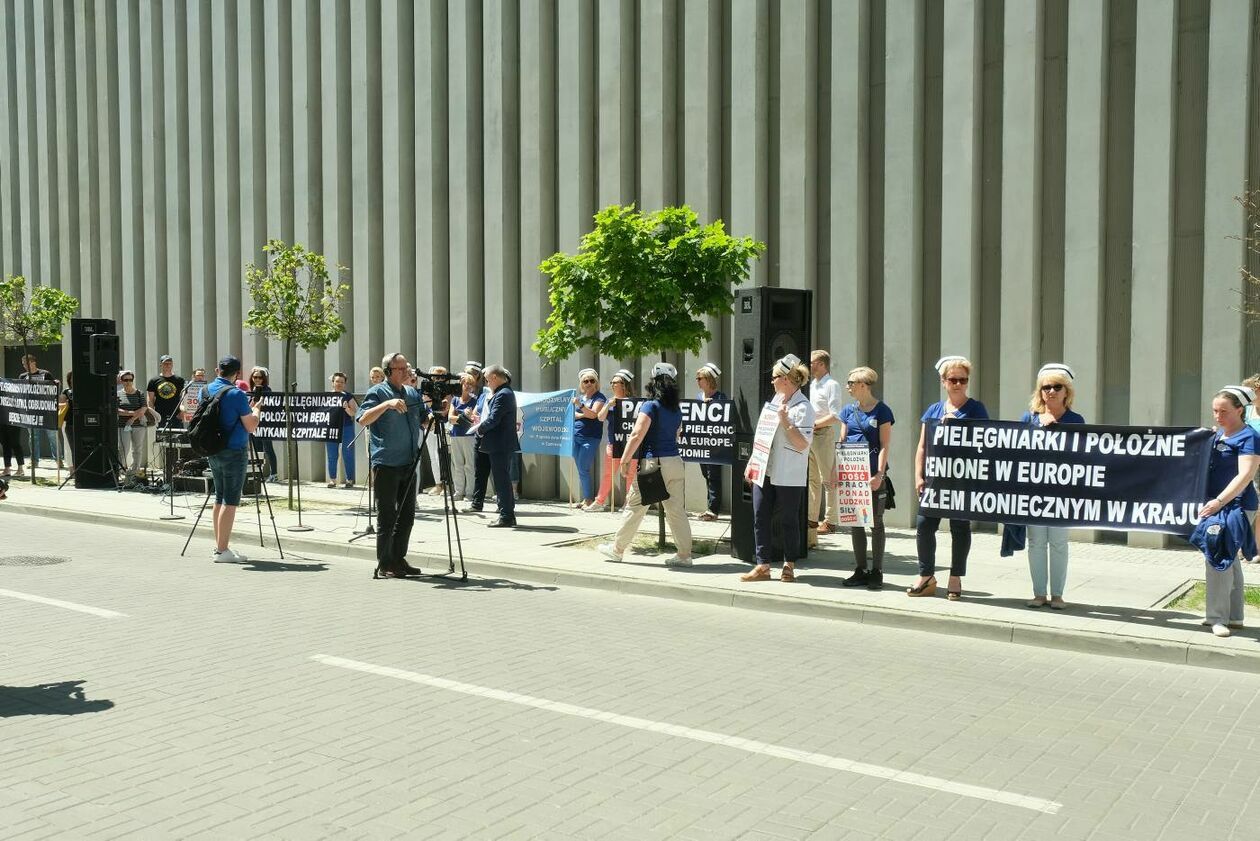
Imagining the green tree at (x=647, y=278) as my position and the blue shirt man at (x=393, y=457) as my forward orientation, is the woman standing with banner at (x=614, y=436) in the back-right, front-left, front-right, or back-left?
back-right

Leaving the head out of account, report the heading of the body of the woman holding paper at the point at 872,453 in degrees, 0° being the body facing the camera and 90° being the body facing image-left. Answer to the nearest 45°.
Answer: approximately 45°

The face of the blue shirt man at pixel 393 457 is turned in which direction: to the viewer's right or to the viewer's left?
to the viewer's right

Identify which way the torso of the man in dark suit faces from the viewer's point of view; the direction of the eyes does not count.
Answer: to the viewer's left

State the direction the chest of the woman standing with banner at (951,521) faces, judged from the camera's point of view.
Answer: toward the camera

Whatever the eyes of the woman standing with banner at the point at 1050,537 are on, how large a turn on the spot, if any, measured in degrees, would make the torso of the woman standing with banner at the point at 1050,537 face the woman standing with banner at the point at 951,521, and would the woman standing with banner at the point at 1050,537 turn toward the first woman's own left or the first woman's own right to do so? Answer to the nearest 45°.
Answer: approximately 90° to the first woman's own right

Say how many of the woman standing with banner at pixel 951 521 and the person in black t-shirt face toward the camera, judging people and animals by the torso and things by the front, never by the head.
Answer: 2

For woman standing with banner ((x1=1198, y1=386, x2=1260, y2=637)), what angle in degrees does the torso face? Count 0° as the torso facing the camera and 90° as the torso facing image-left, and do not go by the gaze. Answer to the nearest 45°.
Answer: approximately 45°

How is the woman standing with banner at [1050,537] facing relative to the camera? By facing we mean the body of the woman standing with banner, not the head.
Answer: toward the camera

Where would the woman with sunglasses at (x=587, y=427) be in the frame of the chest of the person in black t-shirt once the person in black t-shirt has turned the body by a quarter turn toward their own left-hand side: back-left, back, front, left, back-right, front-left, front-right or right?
front-right

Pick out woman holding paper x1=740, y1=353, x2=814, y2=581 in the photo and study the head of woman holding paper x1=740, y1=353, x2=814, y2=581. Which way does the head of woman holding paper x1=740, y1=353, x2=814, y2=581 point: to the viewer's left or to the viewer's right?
to the viewer's left

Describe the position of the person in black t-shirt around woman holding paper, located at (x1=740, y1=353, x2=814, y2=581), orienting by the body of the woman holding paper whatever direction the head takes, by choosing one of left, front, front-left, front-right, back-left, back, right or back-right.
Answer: right

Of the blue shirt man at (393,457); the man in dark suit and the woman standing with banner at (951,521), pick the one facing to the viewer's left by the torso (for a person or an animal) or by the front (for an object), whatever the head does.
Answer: the man in dark suit

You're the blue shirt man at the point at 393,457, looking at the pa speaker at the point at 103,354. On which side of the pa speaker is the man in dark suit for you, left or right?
right
